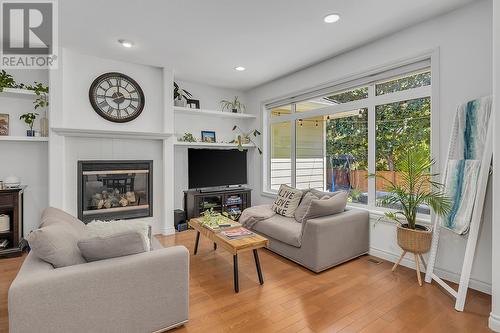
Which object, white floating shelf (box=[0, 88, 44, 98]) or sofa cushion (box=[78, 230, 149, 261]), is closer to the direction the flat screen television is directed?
the sofa cushion

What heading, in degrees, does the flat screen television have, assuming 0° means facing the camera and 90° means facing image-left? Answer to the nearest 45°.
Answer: approximately 315°

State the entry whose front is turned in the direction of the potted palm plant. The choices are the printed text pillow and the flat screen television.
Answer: the flat screen television

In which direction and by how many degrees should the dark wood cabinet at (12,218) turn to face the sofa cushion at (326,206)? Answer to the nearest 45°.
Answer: approximately 45° to its left

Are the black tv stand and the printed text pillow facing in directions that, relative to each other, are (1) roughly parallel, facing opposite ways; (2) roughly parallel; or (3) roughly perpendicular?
roughly perpendicular

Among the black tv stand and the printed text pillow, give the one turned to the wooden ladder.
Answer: the black tv stand

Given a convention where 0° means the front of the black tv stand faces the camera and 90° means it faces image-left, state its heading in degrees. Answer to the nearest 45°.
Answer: approximately 315°
